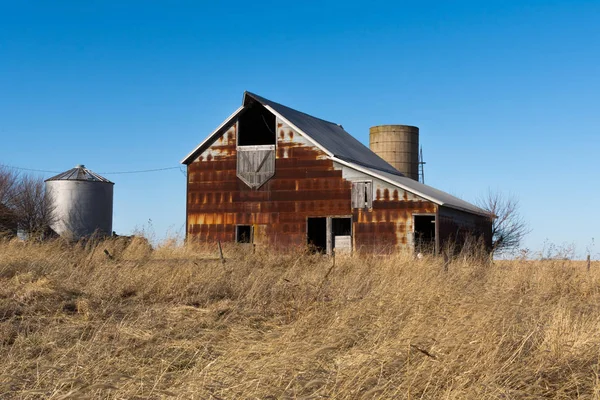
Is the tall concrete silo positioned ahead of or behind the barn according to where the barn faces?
behind

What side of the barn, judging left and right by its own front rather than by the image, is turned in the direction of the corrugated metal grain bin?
right

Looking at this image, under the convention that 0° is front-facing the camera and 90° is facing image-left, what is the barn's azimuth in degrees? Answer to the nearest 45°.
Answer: approximately 45°

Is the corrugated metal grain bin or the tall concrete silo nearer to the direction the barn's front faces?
the corrugated metal grain bin
